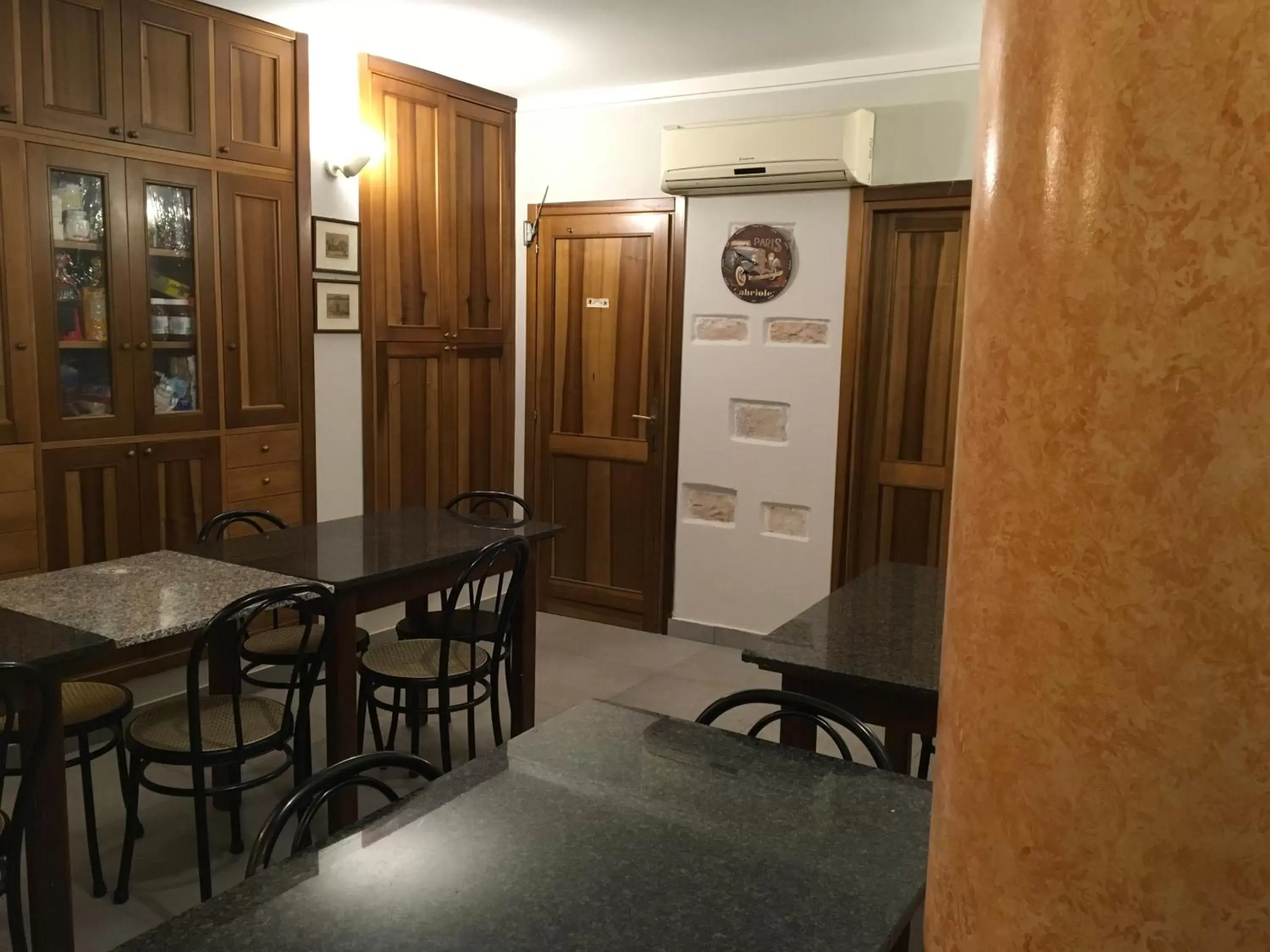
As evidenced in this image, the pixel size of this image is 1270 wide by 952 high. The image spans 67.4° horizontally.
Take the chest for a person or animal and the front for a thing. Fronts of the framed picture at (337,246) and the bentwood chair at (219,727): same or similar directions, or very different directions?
very different directions

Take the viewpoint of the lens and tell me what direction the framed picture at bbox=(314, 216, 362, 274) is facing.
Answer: facing the viewer and to the right of the viewer

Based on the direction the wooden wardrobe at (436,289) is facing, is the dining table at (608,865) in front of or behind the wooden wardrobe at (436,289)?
in front

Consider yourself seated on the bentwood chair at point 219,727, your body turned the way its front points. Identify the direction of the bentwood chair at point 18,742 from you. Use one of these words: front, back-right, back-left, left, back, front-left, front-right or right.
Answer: left

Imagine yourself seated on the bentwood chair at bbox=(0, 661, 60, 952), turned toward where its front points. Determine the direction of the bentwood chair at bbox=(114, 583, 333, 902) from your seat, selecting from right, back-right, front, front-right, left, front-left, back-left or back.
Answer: right

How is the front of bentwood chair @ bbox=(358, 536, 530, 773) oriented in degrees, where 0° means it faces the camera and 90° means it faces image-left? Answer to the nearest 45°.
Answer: approximately 135°

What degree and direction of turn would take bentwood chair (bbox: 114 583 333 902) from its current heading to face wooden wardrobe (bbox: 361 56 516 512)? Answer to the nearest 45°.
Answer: approximately 90° to its right

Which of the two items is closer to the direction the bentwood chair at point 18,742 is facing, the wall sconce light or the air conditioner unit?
the wall sconce light

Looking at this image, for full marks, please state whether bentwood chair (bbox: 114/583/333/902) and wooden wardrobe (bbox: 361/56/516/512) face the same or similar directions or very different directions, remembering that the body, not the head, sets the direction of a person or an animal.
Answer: very different directions

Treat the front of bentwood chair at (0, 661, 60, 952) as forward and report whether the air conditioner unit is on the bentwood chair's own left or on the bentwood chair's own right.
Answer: on the bentwood chair's own right

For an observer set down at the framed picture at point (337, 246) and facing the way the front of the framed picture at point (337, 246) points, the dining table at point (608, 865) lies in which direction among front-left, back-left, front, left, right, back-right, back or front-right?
front-right

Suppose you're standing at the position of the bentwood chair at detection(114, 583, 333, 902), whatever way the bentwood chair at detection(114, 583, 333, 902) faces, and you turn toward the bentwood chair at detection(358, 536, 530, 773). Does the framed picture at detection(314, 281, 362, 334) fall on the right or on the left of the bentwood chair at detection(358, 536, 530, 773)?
left

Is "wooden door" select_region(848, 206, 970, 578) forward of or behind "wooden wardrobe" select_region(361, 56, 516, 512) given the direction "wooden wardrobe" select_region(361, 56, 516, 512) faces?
forward

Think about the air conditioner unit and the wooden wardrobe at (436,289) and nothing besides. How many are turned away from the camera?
0

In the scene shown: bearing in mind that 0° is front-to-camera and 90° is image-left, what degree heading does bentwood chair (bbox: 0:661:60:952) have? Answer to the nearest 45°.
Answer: approximately 135°

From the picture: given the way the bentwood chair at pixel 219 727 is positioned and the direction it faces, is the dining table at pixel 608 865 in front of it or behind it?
behind
